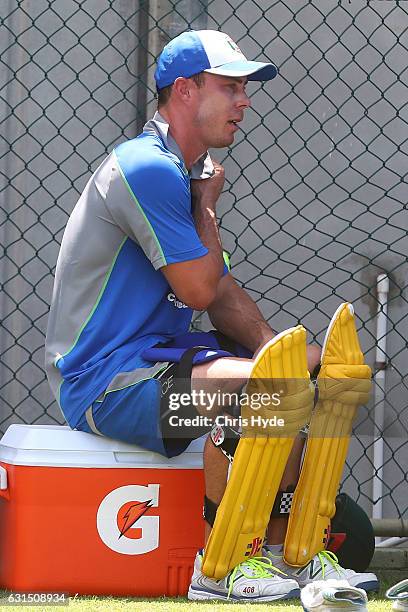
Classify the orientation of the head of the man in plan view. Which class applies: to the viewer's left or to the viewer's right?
to the viewer's right

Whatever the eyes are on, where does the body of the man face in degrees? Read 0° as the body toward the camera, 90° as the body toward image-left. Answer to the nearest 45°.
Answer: approximately 270°
